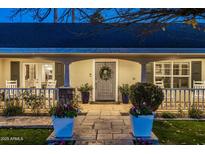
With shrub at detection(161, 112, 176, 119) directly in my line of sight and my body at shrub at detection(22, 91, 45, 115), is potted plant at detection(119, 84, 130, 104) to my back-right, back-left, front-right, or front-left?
front-left

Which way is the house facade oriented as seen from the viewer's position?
toward the camera

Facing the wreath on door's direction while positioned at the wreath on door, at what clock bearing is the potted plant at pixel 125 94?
The potted plant is roughly at 10 o'clock from the wreath on door.

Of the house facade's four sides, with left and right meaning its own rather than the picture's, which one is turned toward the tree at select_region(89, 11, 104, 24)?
back

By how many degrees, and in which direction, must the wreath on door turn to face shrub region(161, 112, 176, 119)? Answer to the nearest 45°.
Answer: approximately 45° to its left

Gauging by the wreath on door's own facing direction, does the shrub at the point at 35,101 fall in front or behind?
in front

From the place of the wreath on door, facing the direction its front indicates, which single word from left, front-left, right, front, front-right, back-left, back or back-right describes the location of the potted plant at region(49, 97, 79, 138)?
front

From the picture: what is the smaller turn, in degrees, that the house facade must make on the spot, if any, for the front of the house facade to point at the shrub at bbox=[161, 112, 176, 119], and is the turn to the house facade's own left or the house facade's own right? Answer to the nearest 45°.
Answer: approximately 45° to the house facade's own left

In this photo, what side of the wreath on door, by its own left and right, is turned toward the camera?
front
